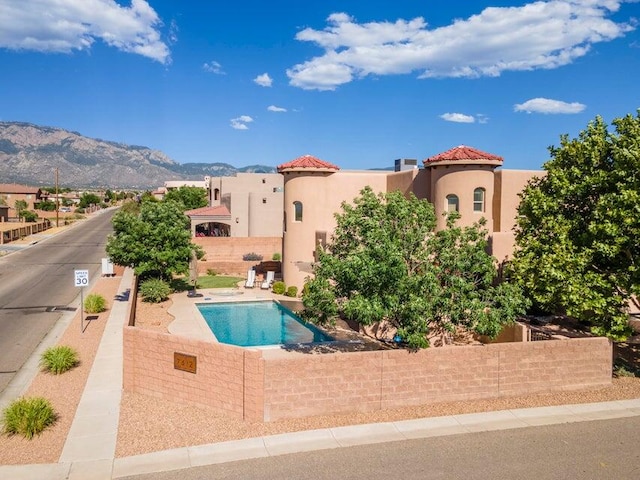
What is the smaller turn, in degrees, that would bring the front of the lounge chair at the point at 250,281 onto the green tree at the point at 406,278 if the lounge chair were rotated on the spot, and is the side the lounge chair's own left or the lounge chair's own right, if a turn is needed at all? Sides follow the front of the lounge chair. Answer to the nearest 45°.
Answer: approximately 45° to the lounge chair's own left

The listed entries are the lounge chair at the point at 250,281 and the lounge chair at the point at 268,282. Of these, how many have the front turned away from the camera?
0

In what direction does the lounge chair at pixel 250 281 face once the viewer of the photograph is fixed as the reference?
facing the viewer and to the left of the viewer

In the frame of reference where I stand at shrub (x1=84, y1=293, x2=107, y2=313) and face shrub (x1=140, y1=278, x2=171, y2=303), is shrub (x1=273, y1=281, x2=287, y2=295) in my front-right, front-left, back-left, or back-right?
front-right

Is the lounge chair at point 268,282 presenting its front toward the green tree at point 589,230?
no

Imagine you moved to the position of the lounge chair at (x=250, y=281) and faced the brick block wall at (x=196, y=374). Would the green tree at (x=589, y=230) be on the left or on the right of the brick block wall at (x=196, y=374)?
left

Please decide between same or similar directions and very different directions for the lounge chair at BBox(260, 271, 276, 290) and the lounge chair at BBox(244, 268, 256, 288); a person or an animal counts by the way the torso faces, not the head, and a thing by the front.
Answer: same or similar directions

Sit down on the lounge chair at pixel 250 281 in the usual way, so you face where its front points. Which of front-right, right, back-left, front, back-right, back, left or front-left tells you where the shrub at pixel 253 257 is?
back-right

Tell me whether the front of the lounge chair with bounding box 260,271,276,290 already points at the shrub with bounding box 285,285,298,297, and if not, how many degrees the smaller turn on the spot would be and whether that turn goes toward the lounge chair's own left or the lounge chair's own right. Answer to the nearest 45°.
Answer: approximately 90° to the lounge chair's own left

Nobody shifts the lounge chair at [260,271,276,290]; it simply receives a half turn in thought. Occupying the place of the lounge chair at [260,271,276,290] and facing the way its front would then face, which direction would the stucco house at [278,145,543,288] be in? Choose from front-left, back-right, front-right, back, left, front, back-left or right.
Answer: right

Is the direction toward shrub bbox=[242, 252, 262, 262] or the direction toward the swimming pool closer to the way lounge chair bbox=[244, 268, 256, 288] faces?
the swimming pool

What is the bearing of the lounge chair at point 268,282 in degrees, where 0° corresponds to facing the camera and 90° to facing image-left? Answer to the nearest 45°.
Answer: approximately 45°

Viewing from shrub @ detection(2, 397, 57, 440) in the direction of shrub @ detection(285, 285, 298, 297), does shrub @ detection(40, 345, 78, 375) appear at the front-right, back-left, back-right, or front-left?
front-left

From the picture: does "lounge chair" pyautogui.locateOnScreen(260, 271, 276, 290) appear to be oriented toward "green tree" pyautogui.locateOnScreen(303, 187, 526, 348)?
no

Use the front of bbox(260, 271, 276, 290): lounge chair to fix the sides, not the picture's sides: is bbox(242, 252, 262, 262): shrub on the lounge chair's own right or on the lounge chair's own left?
on the lounge chair's own right
